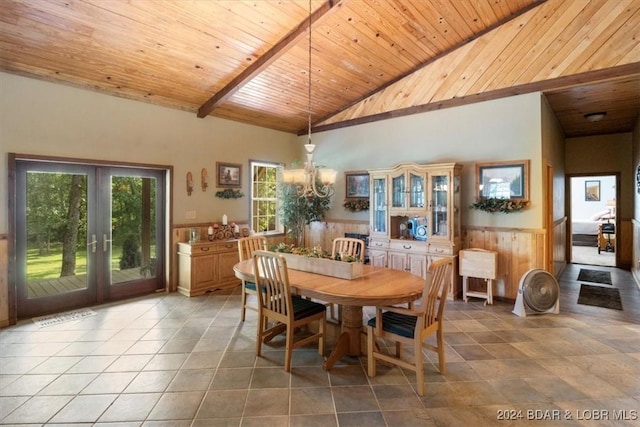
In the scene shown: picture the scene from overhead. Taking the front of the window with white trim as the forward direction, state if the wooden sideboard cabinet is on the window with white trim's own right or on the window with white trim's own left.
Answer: on the window with white trim's own right

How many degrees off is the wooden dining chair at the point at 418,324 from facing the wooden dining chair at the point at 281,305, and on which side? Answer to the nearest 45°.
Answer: approximately 45° to its left

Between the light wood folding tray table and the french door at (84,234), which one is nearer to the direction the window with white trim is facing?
the light wood folding tray table

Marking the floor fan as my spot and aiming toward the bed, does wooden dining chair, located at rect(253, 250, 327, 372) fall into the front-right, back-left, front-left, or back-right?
back-left

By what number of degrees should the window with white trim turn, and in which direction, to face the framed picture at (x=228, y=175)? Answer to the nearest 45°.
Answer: approximately 90° to its right

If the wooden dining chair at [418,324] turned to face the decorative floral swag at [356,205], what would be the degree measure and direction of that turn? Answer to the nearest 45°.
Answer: approximately 45° to its right

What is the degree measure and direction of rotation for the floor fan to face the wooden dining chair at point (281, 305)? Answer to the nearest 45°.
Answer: approximately 90° to its right
